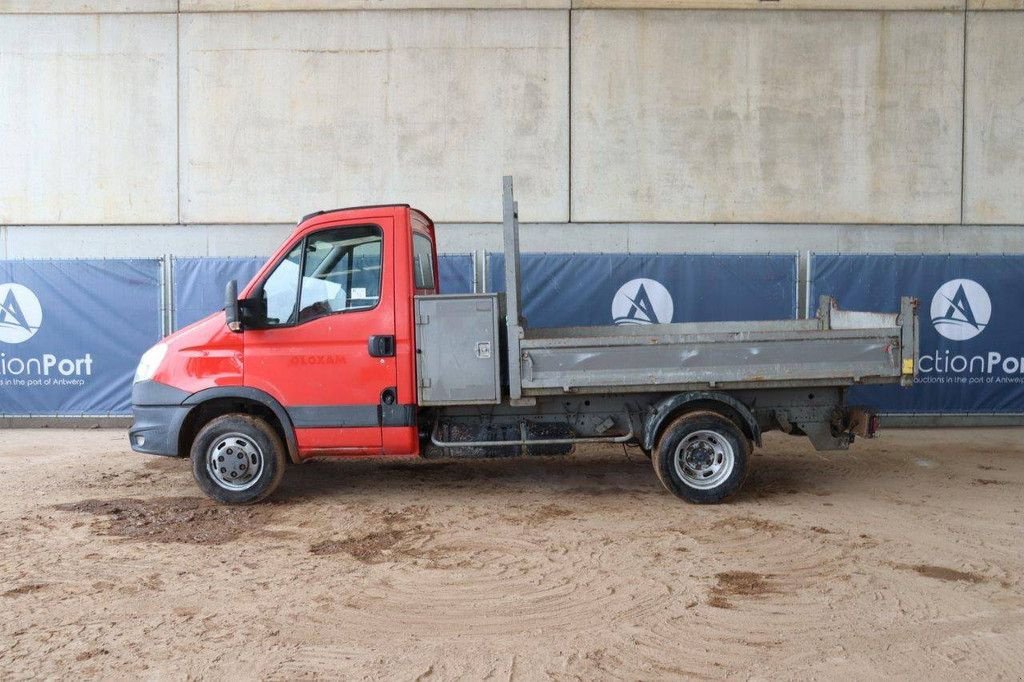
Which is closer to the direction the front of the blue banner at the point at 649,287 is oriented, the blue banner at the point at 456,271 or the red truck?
the red truck

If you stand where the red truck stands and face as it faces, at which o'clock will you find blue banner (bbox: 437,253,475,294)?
The blue banner is roughly at 3 o'clock from the red truck.

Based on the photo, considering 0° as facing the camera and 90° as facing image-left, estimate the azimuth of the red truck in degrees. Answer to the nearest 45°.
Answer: approximately 90°

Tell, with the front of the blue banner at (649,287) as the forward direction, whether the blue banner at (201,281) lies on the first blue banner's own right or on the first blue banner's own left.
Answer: on the first blue banner's own right

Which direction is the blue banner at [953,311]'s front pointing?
toward the camera

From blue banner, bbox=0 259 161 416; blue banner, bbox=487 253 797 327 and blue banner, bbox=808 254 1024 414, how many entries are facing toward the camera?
3

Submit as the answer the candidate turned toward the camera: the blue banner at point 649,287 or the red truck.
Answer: the blue banner

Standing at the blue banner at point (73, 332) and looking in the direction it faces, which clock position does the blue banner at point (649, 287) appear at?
the blue banner at point (649, 287) is roughly at 10 o'clock from the blue banner at point (73, 332).

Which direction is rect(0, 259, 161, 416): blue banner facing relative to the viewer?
toward the camera

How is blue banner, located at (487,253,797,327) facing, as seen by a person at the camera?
facing the viewer

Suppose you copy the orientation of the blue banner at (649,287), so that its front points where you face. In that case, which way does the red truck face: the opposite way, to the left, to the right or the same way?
to the right
